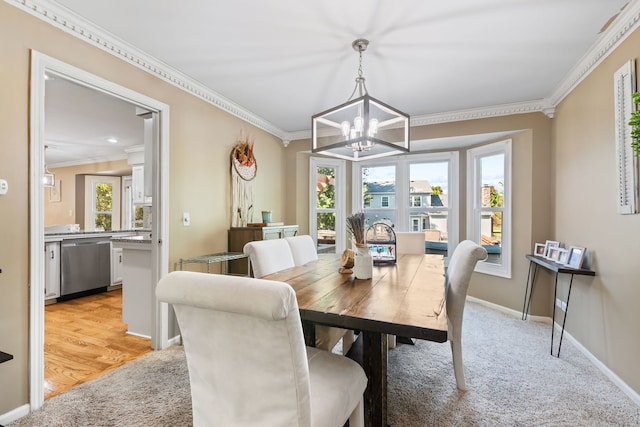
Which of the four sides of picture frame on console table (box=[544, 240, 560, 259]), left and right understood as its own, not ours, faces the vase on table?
front

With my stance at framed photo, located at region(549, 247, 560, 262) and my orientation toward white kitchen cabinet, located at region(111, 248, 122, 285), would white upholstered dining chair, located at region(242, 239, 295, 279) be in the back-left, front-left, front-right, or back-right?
front-left

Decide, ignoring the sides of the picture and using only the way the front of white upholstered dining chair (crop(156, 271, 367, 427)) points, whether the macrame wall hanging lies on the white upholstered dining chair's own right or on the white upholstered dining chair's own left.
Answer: on the white upholstered dining chair's own left

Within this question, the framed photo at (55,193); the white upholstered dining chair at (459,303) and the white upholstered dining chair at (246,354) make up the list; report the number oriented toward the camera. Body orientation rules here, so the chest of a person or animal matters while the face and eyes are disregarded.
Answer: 1

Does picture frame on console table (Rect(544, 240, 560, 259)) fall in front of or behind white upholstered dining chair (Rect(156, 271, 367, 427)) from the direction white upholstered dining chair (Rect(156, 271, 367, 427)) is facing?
in front

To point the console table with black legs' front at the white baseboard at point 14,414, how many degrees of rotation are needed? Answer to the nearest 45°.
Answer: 0° — it already faces it

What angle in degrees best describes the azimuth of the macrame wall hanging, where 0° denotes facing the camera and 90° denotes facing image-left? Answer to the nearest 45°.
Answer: approximately 315°

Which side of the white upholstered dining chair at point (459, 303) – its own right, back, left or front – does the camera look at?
left

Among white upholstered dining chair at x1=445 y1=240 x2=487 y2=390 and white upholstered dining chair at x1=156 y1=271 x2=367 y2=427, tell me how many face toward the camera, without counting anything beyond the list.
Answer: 0

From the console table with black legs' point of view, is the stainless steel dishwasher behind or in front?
in front

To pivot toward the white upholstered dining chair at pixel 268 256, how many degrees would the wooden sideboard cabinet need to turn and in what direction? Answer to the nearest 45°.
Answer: approximately 45° to its right

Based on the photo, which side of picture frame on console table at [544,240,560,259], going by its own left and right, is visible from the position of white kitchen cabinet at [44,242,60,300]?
front

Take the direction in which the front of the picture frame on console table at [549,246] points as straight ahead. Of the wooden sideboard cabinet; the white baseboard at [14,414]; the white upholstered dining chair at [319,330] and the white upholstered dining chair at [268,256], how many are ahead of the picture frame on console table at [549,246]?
4

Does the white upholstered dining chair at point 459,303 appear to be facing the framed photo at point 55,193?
yes

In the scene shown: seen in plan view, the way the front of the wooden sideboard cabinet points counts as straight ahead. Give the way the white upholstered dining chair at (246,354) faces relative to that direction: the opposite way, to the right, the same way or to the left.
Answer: to the left

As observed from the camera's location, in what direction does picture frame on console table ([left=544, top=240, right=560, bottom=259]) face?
facing the viewer and to the left of the viewer

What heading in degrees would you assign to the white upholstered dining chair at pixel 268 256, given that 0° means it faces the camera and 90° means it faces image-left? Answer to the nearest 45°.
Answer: approximately 315°

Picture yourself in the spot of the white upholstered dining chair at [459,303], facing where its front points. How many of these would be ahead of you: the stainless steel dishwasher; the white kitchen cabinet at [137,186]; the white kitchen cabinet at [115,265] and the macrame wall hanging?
4
